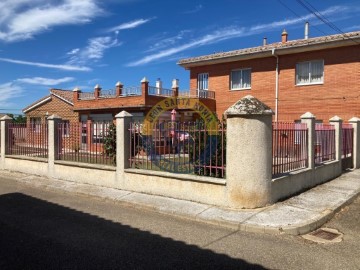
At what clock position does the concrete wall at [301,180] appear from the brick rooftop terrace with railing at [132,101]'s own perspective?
The concrete wall is roughly at 10 o'clock from the brick rooftop terrace with railing.

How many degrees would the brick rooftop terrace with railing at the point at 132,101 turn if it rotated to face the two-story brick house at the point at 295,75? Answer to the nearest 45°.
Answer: approximately 90° to its left

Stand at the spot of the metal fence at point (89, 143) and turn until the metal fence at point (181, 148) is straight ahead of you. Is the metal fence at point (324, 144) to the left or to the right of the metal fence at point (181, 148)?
left

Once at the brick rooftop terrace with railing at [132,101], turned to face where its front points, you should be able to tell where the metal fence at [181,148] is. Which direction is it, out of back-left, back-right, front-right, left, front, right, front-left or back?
front-left

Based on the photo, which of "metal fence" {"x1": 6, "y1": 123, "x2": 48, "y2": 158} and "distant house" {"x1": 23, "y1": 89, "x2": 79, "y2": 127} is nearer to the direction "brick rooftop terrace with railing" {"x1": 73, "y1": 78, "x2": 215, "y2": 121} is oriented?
the metal fence

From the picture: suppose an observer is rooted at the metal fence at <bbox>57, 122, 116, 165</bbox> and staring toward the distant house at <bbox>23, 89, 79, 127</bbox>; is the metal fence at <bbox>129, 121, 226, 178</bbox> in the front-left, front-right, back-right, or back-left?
back-right

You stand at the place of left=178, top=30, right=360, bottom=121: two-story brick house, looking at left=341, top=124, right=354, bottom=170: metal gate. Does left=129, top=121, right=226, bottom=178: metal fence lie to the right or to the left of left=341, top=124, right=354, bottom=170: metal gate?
right

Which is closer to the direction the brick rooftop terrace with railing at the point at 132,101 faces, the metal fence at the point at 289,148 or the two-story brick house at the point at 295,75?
the metal fence
